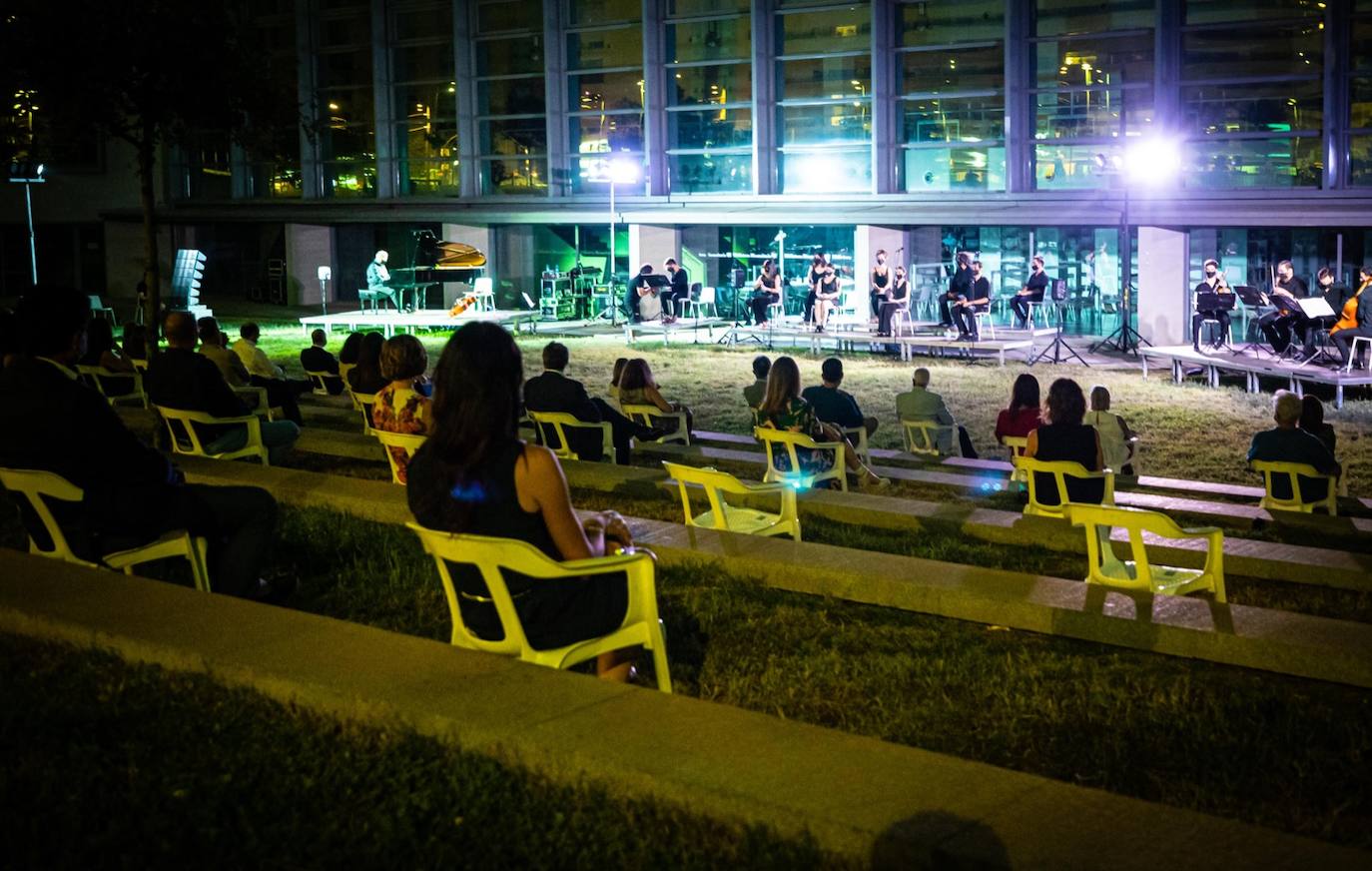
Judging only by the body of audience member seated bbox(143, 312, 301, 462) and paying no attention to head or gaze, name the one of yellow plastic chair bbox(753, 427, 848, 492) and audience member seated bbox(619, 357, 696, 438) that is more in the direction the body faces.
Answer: the audience member seated

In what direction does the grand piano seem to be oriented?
to the viewer's left

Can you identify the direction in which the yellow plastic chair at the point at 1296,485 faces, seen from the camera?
facing away from the viewer and to the right of the viewer

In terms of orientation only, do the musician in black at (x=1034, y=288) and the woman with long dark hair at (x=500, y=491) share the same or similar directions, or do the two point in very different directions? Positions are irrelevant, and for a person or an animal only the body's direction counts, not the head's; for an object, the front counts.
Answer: very different directions

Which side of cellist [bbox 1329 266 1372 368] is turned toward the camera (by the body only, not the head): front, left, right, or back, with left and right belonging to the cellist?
left

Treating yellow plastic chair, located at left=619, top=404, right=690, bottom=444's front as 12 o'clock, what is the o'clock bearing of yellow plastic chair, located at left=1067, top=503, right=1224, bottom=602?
The yellow plastic chair, located at left=1067, top=503, right=1224, bottom=602 is roughly at 4 o'clock from the yellow plastic chair, located at left=619, top=404, right=690, bottom=444.

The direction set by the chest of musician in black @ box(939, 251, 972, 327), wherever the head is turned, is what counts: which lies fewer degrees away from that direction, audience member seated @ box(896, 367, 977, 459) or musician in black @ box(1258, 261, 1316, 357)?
the audience member seated

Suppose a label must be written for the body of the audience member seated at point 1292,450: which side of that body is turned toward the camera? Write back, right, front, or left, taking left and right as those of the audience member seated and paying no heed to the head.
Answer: back

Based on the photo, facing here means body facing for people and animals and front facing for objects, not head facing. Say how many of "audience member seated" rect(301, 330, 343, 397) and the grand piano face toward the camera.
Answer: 0

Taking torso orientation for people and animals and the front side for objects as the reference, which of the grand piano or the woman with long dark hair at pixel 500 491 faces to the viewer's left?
the grand piano

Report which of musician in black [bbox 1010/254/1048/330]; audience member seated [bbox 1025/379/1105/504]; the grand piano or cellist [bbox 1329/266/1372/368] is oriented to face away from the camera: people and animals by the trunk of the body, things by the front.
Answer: the audience member seated

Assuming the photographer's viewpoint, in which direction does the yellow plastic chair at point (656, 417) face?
facing away from the viewer and to the right of the viewer
